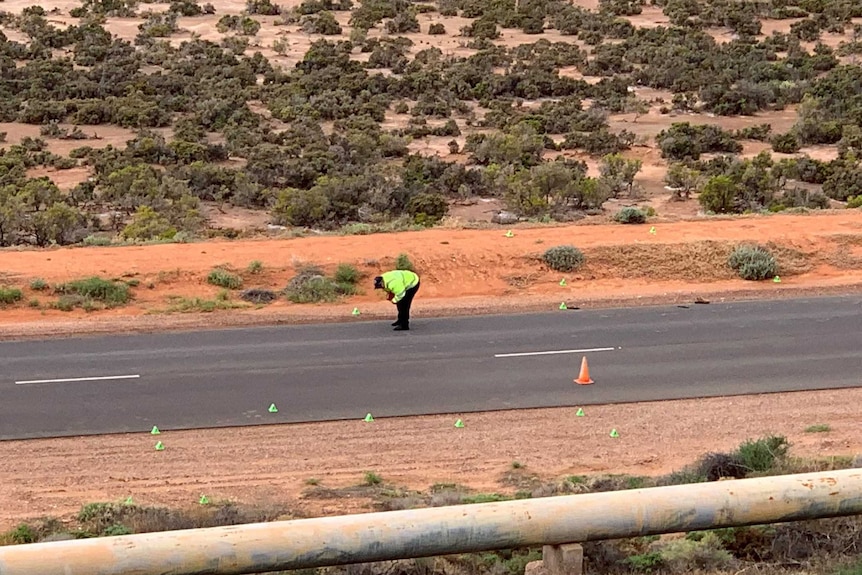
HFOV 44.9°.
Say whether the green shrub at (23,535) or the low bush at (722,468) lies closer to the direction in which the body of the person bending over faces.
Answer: the green shrub

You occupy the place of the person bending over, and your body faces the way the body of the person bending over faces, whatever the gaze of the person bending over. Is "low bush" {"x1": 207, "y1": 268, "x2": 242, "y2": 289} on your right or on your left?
on your right

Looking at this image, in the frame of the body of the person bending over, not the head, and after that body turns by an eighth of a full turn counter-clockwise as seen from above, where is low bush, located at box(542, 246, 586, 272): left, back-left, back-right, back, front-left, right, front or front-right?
back

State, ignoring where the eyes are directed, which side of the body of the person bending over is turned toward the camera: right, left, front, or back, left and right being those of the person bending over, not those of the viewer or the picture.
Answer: left

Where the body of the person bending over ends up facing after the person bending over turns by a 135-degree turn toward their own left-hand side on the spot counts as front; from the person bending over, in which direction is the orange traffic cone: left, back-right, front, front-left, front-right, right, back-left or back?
front

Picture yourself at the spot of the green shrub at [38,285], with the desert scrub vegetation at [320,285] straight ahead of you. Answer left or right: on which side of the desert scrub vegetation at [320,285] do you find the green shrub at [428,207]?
left

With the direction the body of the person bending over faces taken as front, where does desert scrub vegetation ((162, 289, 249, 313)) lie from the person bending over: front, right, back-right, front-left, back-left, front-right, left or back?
front-right

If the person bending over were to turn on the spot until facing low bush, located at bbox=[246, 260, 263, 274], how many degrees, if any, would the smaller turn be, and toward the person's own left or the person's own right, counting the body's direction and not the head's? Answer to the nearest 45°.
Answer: approximately 45° to the person's own right

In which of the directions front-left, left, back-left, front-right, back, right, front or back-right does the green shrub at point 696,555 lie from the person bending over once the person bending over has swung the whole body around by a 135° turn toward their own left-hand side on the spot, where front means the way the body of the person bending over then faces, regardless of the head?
front-right

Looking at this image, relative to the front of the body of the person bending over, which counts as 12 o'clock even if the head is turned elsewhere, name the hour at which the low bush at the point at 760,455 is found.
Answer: The low bush is roughly at 8 o'clock from the person bending over.

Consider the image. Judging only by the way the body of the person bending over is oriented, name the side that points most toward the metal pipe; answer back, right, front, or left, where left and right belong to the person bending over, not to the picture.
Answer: left

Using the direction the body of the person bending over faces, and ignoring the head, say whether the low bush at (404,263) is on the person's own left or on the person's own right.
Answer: on the person's own right

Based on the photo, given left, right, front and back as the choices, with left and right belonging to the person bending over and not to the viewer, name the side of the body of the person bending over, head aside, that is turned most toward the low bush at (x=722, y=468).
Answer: left
